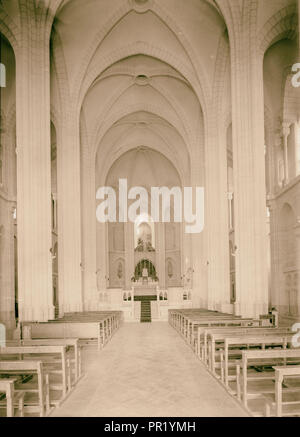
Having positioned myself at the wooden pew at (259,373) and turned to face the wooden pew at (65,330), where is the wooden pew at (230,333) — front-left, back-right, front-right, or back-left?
front-right

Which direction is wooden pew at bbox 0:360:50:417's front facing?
away from the camera

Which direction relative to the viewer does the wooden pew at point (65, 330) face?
away from the camera

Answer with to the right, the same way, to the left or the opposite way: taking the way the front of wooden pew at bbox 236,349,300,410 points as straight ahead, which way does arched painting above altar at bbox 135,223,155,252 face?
the opposite way

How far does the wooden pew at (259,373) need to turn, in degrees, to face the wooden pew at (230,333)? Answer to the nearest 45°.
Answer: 0° — it already faces it

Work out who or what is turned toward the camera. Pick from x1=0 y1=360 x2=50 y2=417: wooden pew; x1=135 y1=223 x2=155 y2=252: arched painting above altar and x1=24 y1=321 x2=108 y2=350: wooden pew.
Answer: the arched painting above altar

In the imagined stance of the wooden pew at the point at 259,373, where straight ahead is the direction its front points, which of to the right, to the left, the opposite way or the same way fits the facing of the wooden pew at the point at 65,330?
the same way

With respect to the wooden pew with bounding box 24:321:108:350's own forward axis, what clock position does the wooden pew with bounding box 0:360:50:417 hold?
the wooden pew with bounding box 0:360:50:417 is roughly at 6 o'clock from the wooden pew with bounding box 24:321:108:350.

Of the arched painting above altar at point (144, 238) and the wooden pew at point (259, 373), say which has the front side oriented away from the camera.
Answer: the wooden pew

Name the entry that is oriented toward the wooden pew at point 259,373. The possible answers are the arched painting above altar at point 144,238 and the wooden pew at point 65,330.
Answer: the arched painting above altar

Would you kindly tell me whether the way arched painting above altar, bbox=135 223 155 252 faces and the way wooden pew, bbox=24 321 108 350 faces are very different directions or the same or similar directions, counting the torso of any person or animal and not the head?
very different directions

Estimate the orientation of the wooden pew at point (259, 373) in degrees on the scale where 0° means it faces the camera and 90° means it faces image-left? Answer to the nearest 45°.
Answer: approximately 180°

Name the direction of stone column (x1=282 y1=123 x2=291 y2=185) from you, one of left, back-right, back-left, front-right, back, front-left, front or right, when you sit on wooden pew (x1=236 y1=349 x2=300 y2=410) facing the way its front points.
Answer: front

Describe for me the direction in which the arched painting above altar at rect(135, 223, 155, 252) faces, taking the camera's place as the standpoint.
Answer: facing the viewer

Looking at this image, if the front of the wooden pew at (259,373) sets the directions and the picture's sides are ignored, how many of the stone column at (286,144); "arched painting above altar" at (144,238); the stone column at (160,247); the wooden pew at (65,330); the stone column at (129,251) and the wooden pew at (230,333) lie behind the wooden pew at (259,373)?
0

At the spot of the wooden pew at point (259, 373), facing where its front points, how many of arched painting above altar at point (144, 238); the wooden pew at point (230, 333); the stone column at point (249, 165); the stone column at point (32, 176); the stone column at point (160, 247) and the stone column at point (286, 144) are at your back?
0
